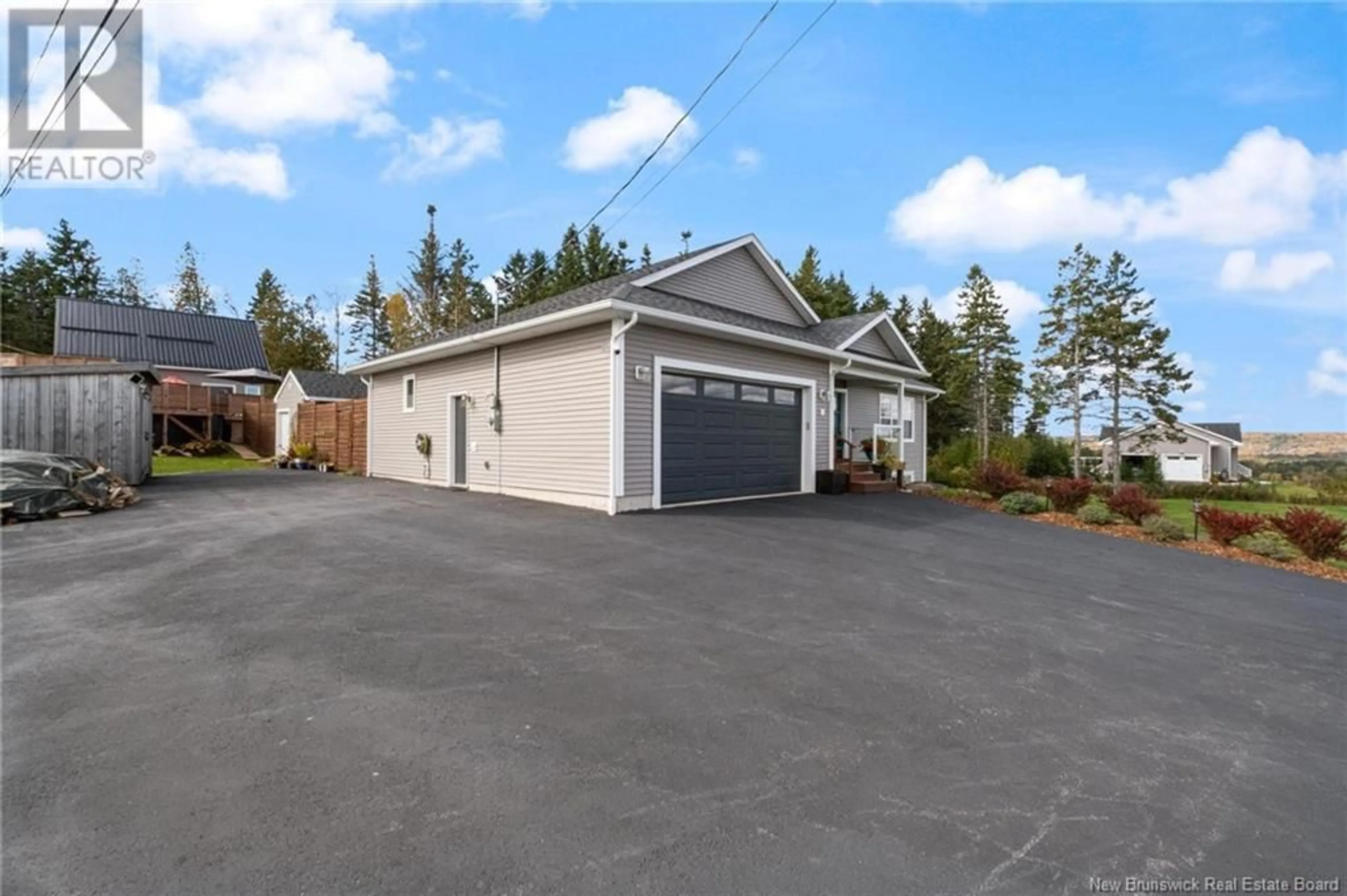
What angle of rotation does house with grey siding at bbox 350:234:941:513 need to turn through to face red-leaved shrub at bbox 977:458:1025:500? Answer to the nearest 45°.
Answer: approximately 45° to its left

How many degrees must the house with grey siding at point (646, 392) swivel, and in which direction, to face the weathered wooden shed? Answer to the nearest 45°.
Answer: approximately 135° to its right

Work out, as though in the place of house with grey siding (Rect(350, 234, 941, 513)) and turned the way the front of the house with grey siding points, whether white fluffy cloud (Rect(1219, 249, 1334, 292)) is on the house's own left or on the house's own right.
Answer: on the house's own left

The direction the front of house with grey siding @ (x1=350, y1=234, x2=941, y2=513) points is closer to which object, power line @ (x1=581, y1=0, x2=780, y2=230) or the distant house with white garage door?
the power line

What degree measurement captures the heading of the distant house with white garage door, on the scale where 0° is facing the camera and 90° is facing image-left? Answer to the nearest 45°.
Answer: approximately 0°

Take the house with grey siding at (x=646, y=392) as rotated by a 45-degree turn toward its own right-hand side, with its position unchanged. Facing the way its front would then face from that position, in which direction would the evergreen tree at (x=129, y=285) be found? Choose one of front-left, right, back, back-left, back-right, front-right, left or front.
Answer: back-right
